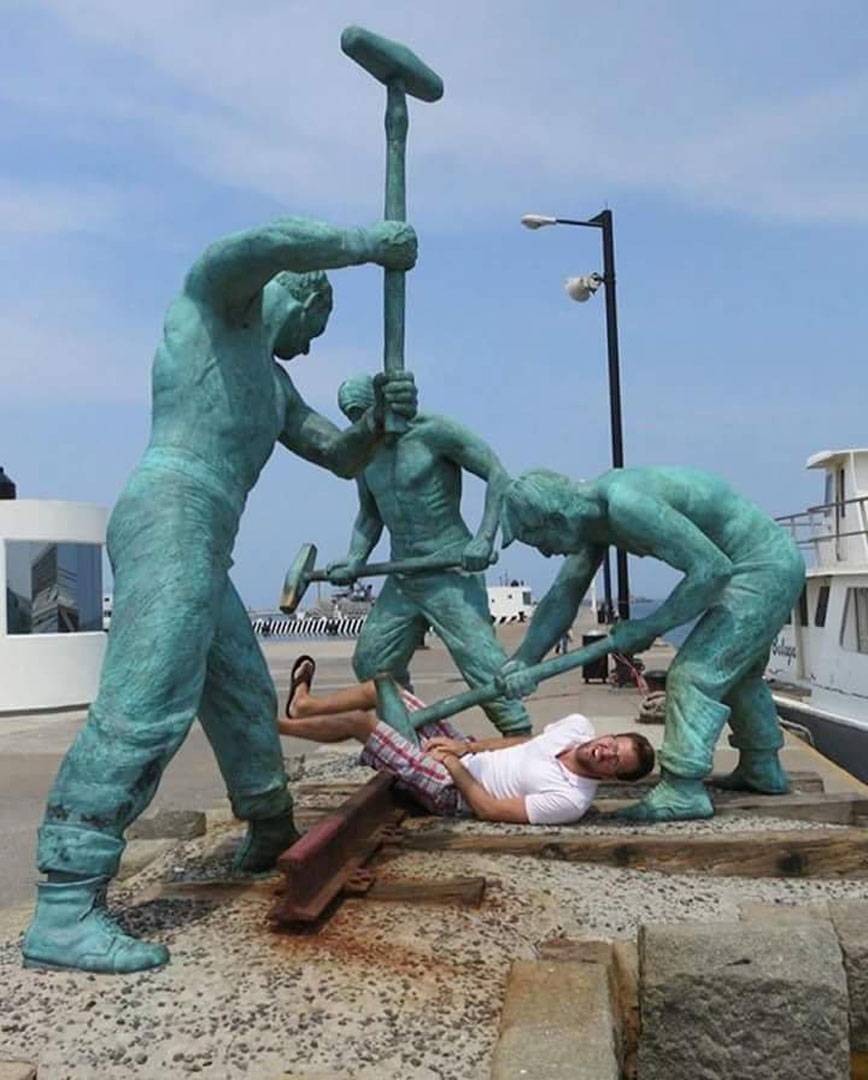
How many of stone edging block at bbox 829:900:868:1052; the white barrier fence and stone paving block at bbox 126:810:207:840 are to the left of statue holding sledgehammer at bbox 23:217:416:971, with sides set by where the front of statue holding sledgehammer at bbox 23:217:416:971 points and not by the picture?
2

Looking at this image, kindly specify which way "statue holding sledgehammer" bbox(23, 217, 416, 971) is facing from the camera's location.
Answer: facing to the right of the viewer

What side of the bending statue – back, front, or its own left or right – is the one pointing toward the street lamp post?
right

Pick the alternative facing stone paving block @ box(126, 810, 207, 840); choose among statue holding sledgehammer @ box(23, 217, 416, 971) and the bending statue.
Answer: the bending statue

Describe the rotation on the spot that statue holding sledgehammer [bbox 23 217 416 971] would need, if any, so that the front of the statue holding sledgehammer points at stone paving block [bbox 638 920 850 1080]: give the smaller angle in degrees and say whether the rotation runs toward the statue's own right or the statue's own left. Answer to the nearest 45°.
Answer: approximately 45° to the statue's own right

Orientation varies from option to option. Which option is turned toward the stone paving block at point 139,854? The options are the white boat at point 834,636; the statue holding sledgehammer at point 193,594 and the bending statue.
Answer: the bending statue

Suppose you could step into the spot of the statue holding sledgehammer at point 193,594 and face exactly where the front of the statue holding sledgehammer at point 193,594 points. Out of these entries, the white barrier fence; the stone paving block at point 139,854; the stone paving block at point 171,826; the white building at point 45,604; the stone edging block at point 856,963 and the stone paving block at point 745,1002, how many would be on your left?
4

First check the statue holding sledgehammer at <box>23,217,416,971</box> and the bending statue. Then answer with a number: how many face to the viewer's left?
1

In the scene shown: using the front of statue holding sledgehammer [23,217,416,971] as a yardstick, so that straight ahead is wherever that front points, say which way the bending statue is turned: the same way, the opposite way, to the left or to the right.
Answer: the opposite way

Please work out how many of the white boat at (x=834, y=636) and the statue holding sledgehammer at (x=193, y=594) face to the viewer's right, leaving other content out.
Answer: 1

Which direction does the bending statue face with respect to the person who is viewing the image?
facing to the left of the viewer
